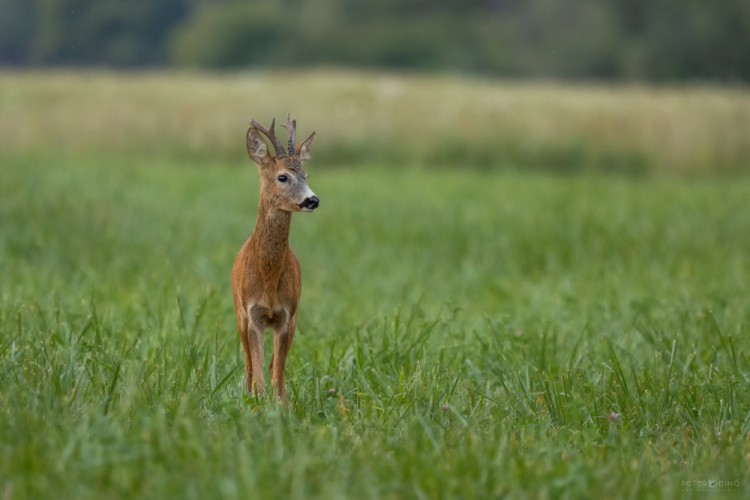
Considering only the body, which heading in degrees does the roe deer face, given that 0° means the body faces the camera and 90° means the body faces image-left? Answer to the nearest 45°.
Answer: approximately 0°
